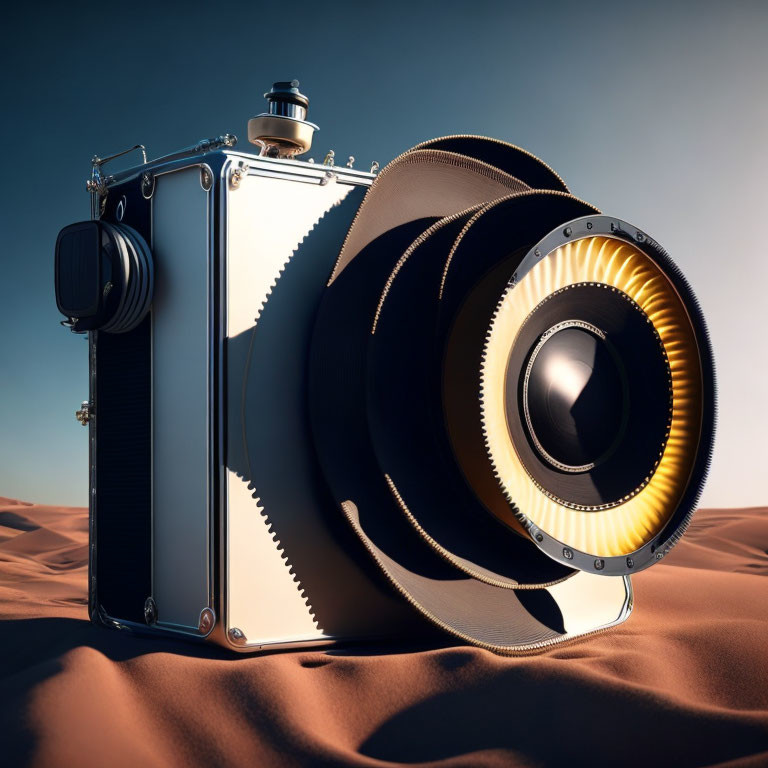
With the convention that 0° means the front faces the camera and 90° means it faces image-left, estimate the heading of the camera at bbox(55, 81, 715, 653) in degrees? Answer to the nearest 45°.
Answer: approximately 315°
